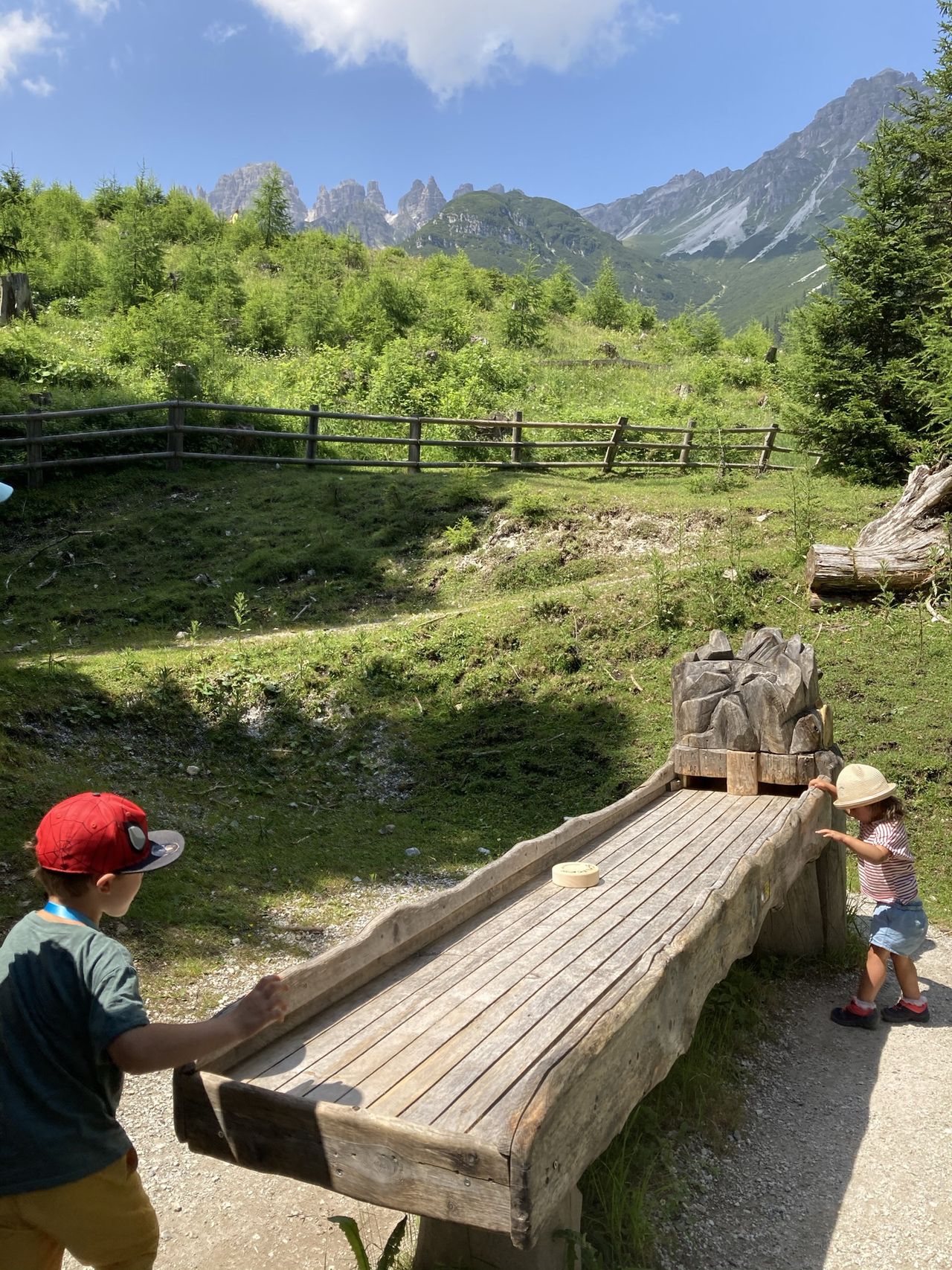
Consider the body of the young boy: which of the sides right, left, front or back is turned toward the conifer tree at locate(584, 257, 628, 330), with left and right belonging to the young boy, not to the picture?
front

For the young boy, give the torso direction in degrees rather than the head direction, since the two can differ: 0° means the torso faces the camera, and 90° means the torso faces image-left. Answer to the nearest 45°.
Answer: approximately 225°

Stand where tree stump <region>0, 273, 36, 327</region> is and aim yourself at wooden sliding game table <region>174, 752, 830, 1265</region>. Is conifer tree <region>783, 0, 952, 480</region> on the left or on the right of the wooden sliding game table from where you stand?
left

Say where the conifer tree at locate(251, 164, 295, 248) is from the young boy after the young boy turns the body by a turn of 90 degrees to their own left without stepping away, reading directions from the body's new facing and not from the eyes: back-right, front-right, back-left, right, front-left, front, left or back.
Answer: front-right

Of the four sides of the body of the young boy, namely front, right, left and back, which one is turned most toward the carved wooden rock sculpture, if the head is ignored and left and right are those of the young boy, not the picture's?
front

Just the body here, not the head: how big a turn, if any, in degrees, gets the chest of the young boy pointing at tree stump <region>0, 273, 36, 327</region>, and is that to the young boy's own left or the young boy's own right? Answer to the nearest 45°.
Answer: approximately 45° to the young boy's own left

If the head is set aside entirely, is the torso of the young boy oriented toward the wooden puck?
yes

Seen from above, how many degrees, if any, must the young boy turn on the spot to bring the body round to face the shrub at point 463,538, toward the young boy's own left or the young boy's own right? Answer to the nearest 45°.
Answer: approximately 45° to the young boy's own left

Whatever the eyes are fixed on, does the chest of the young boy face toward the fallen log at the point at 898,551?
yes

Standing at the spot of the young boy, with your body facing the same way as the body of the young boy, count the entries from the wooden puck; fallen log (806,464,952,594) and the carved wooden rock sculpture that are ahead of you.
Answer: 3

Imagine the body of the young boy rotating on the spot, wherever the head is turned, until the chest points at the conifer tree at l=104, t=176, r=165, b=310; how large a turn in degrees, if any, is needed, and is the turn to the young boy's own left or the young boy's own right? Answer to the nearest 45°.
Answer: approximately 45° to the young boy's own left
